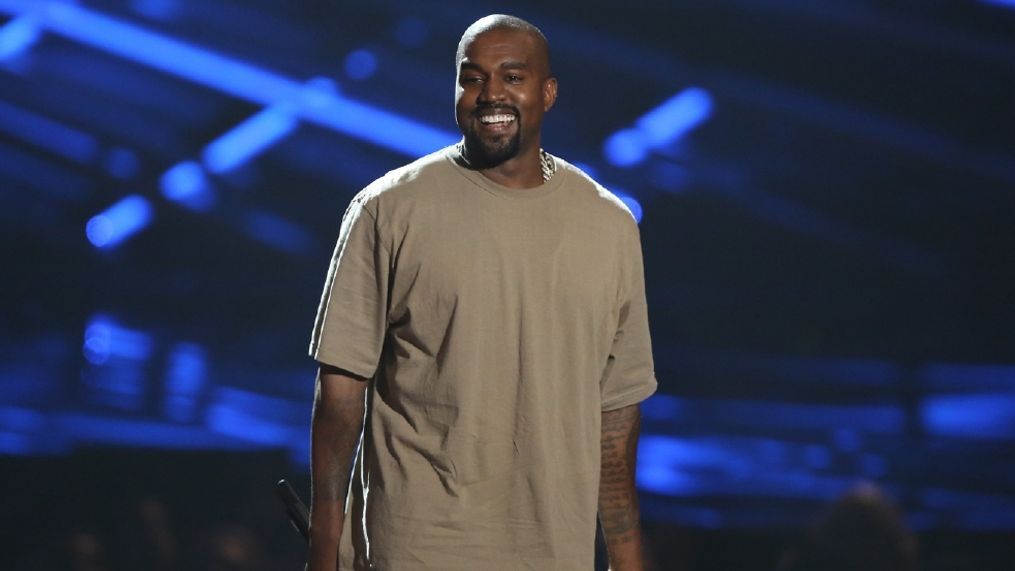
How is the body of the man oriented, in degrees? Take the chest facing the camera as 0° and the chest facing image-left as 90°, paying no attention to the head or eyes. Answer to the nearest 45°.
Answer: approximately 0°
